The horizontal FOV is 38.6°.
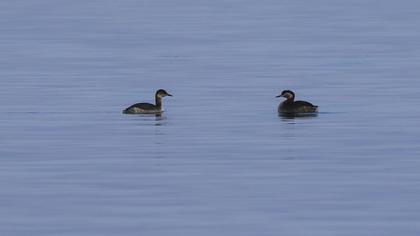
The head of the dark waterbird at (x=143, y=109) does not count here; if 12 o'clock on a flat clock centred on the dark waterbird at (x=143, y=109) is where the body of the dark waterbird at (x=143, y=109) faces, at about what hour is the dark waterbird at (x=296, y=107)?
the dark waterbird at (x=296, y=107) is roughly at 12 o'clock from the dark waterbird at (x=143, y=109).

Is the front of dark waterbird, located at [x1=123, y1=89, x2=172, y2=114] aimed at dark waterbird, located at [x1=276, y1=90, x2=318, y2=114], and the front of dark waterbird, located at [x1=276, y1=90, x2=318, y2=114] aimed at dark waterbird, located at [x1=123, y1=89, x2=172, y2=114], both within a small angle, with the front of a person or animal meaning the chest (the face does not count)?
yes

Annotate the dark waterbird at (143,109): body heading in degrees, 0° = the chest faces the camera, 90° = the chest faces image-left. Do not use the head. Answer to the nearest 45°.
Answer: approximately 270°

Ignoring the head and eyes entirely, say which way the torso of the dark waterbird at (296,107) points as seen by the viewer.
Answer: to the viewer's left

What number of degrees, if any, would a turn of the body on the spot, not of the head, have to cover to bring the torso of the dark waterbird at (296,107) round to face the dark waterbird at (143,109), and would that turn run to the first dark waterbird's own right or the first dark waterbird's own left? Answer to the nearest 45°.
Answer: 0° — it already faces it

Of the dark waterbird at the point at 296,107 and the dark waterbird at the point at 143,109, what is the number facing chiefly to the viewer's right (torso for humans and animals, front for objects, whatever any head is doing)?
1

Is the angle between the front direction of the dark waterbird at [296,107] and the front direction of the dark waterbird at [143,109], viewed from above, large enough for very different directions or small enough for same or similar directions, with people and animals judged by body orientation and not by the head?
very different directions
